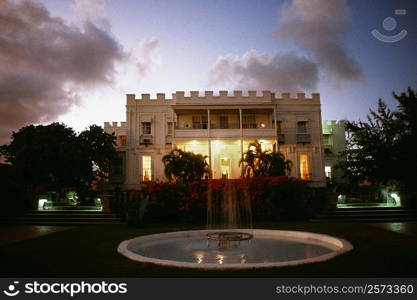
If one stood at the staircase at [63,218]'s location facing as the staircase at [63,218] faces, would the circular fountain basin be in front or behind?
in front

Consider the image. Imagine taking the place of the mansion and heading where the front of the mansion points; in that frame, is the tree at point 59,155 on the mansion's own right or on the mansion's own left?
on the mansion's own right

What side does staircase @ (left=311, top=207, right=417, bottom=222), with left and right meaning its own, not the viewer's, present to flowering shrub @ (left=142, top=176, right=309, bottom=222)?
right

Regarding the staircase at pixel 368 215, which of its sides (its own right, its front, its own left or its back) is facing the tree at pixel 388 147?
back

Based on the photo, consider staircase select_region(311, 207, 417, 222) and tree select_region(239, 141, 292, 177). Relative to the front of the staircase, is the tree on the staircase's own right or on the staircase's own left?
on the staircase's own right

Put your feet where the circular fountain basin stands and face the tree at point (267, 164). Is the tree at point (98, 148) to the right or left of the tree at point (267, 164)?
left

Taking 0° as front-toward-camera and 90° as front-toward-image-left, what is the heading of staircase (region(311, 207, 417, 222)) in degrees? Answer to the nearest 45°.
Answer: approximately 0°

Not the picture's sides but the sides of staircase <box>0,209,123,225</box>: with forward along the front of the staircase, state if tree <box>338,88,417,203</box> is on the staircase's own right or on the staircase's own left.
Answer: on the staircase's own left

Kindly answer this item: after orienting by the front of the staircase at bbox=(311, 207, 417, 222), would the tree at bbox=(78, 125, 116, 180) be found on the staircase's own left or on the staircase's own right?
on the staircase's own right

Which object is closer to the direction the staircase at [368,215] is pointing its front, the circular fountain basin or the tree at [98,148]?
the circular fountain basin

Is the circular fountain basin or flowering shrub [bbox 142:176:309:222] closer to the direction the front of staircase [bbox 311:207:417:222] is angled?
the circular fountain basin

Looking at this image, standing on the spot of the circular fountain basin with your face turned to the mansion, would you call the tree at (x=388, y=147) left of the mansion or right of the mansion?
right
